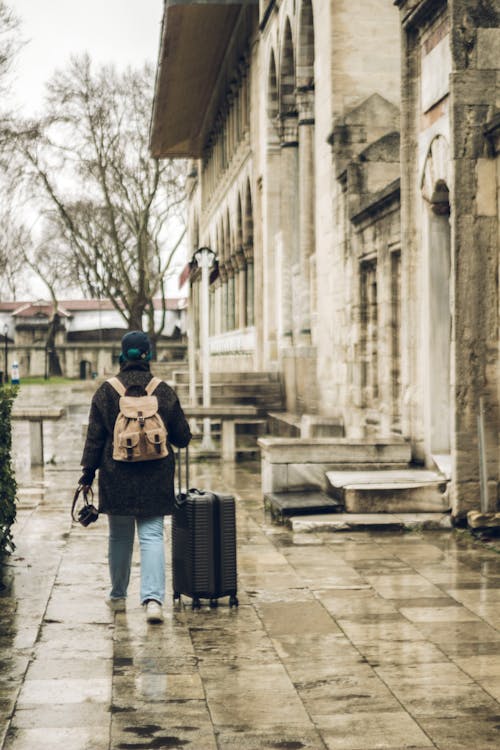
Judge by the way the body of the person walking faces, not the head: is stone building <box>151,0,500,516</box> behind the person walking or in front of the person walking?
in front

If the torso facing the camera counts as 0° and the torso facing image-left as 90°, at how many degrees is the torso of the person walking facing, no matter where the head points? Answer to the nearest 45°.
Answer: approximately 180°

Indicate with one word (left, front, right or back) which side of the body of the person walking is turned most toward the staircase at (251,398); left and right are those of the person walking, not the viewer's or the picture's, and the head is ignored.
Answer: front

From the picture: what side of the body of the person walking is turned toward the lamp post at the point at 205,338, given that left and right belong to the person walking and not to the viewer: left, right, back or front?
front

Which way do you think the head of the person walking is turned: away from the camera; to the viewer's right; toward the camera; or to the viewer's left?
away from the camera

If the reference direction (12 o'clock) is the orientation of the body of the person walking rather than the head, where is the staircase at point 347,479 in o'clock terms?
The staircase is roughly at 1 o'clock from the person walking.

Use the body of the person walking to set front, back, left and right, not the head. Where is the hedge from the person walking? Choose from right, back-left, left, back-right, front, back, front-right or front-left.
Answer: front-left
